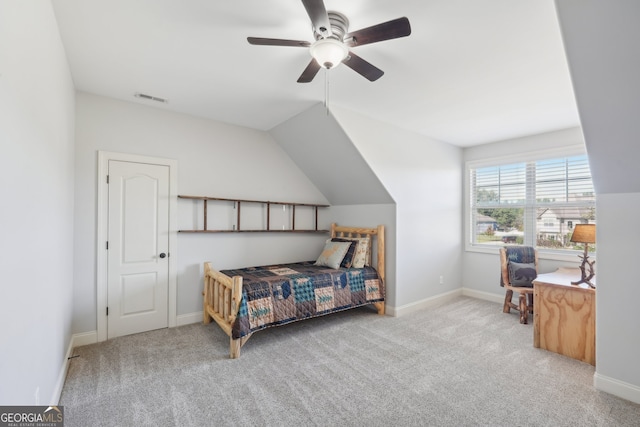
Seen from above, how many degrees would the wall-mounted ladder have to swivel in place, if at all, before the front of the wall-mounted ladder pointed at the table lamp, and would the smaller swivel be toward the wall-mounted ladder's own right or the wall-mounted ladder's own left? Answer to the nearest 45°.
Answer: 0° — it already faces it

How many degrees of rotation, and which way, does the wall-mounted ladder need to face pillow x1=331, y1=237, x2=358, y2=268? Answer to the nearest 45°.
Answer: approximately 45° to its left

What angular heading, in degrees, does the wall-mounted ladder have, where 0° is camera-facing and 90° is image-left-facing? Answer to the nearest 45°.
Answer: approximately 315°

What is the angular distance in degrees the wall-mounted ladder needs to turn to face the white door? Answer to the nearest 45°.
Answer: approximately 135° to its right

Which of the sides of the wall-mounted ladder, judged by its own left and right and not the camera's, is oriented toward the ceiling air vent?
right

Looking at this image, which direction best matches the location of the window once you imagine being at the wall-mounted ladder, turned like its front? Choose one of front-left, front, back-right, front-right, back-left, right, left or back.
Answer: front-left

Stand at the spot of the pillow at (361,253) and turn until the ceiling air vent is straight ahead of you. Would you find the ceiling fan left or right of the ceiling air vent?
left

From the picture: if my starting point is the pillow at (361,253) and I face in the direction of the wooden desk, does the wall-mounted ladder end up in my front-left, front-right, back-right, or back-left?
back-right

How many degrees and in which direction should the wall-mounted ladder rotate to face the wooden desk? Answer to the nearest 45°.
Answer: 0° — it already faces it
